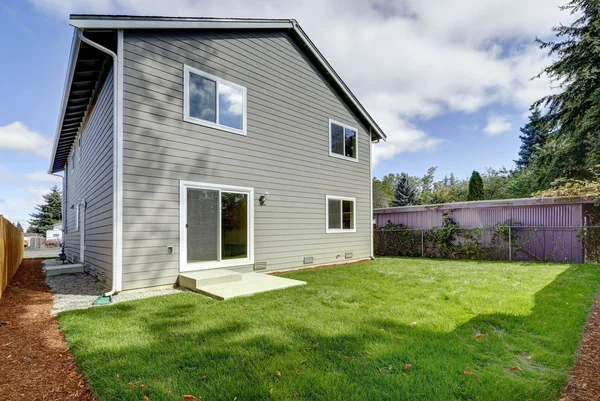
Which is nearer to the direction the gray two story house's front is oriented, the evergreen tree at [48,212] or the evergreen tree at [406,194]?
the evergreen tree at [48,212]

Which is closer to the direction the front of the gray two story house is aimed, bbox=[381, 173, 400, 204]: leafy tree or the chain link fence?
the leafy tree

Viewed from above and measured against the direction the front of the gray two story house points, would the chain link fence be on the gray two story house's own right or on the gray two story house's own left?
on the gray two story house's own right

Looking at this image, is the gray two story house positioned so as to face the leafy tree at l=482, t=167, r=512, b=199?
no

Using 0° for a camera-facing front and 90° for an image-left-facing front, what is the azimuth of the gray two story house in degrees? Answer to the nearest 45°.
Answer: approximately 135°

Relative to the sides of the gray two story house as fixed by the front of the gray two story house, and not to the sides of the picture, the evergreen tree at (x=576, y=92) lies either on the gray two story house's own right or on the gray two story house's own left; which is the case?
on the gray two story house's own right

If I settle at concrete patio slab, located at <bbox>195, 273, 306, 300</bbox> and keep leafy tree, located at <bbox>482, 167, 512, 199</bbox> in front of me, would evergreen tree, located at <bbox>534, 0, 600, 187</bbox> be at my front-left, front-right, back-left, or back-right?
front-right

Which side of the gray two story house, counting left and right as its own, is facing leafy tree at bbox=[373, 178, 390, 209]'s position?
right

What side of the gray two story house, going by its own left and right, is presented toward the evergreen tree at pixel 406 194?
right
